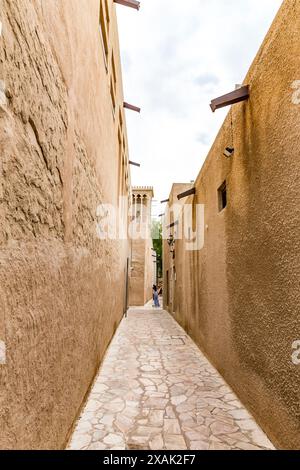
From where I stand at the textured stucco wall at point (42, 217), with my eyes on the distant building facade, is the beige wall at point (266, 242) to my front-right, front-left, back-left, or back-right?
front-right

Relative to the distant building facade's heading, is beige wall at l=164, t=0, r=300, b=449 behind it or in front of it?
in front

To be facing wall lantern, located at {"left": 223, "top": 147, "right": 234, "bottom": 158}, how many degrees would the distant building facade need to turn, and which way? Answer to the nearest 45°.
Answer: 0° — it already faces it

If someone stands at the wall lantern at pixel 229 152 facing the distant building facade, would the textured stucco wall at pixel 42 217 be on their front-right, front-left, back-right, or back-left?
back-left

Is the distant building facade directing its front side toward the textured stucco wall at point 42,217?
yes

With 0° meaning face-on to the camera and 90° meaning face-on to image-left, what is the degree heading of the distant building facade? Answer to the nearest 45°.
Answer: approximately 0°

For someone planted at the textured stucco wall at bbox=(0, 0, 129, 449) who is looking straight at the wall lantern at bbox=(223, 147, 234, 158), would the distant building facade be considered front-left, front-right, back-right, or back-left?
front-left
